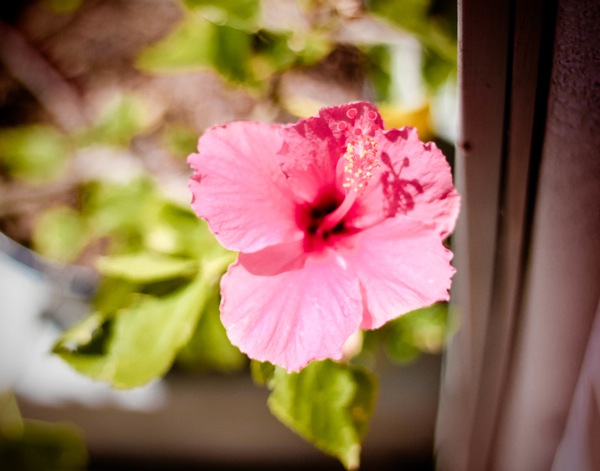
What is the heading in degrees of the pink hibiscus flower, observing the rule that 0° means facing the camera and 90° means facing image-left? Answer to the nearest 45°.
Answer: approximately 0°
